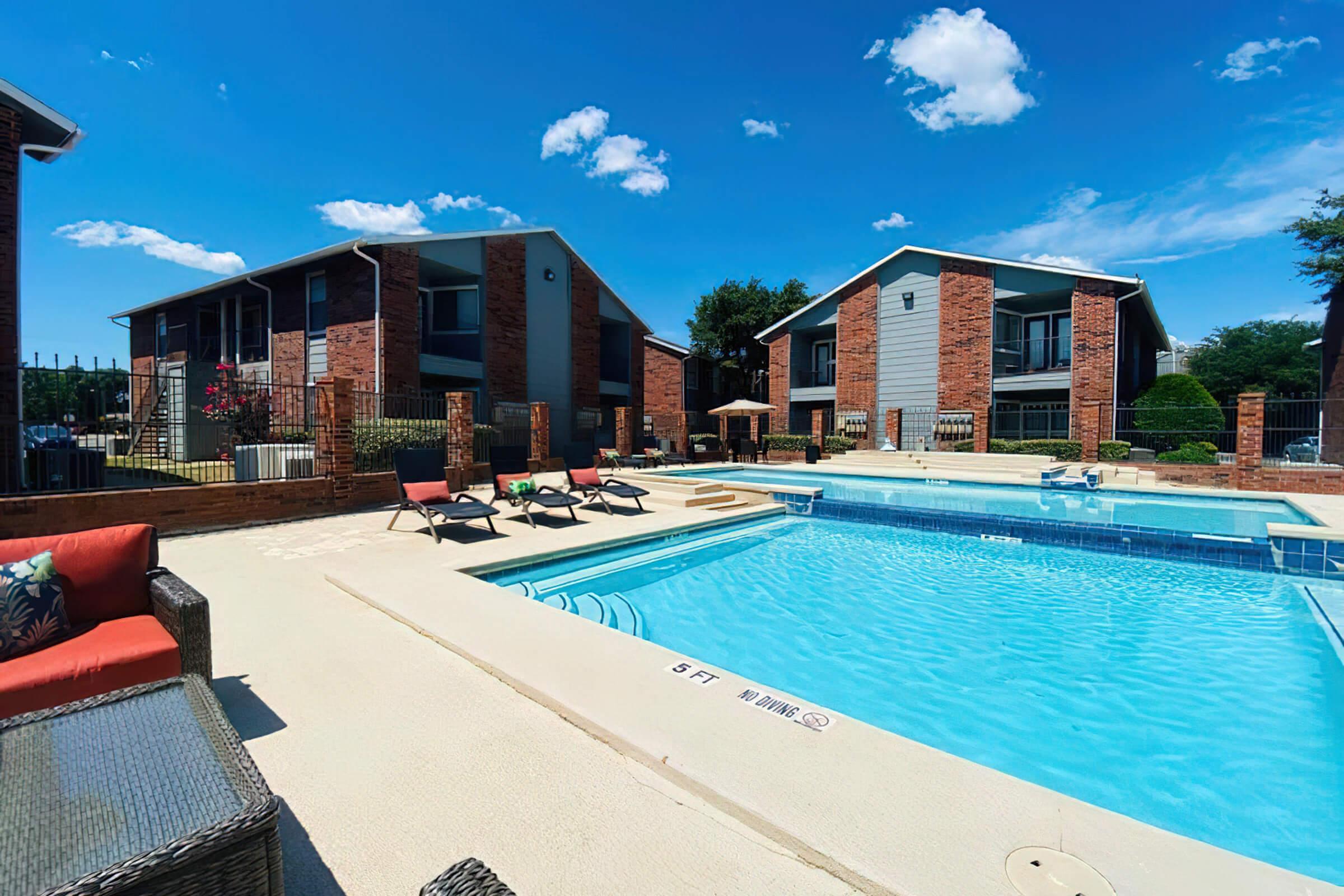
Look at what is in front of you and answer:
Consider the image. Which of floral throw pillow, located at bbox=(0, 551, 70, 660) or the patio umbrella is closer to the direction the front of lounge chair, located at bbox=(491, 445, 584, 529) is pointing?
the floral throw pillow

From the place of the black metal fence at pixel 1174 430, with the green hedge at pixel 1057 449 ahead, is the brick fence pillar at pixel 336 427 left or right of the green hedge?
left

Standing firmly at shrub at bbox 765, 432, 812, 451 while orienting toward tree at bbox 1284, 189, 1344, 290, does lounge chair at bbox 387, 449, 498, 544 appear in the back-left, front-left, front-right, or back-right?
back-right

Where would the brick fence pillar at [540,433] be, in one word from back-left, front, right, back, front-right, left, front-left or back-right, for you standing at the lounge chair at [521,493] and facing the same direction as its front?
back-left

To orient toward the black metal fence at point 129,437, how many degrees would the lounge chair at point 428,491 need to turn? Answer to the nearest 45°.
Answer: approximately 180°

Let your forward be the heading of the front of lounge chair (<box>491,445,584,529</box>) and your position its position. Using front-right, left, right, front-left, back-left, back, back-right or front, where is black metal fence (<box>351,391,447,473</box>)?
back

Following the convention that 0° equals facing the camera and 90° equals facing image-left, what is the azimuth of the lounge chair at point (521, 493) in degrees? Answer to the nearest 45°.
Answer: approximately 315°

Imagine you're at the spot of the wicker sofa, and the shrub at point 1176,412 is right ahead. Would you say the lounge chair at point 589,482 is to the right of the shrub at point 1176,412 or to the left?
left

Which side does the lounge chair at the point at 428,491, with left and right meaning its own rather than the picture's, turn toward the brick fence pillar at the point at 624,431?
left

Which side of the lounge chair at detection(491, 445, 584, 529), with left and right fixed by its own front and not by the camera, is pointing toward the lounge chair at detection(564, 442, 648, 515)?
left

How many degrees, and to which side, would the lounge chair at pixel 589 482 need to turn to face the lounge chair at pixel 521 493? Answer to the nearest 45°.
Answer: approximately 90° to its right
